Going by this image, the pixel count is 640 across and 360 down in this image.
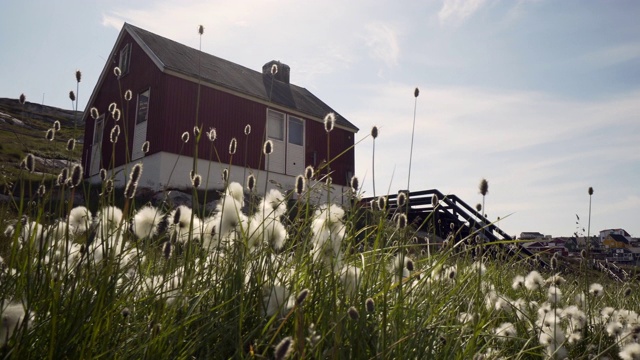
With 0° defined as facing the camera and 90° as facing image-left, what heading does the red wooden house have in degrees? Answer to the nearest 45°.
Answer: approximately 315°
